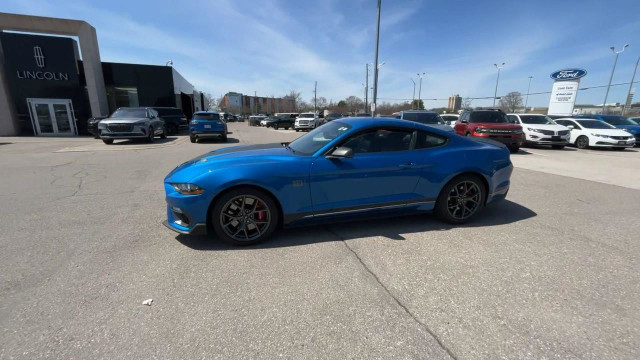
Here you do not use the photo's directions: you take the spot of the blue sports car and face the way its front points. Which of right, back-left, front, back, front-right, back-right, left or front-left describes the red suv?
back-right

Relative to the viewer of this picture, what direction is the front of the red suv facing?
facing the viewer and to the right of the viewer

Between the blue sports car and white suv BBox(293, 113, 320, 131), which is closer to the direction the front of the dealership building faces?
the blue sports car

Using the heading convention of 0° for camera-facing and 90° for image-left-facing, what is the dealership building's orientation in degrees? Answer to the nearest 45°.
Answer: approximately 0°

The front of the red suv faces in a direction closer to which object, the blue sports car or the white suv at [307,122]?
the blue sports car

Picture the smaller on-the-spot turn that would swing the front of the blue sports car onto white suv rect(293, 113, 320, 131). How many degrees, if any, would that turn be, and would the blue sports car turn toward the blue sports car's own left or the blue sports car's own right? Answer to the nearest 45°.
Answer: approximately 90° to the blue sports car's own right

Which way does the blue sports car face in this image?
to the viewer's left

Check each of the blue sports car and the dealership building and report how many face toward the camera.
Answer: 1

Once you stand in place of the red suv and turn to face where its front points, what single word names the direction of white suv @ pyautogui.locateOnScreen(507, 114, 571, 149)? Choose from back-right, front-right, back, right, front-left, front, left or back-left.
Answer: left

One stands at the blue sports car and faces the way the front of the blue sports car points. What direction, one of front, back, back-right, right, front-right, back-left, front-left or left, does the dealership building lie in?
front-right

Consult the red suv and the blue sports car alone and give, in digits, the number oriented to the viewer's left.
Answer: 1

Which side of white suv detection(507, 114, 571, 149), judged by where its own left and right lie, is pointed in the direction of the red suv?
right
